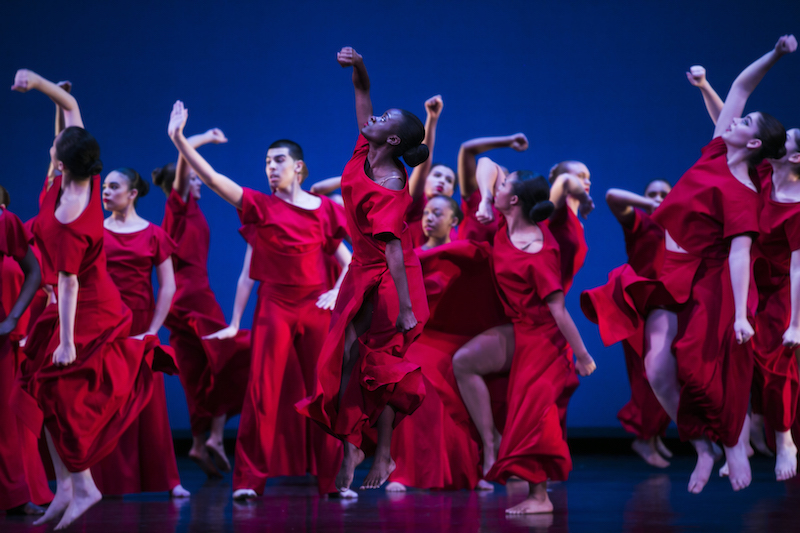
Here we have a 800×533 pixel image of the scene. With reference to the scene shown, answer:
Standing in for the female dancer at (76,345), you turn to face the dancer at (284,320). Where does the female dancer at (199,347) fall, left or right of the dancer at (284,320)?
left

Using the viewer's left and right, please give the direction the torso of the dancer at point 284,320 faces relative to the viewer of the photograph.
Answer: facing the viewer

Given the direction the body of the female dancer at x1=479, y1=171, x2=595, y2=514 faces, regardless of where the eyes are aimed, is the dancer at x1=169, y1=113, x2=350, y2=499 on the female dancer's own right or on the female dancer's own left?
on the female dancer's own right

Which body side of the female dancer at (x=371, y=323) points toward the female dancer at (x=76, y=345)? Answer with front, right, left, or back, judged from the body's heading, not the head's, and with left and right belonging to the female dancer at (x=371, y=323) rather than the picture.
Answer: right

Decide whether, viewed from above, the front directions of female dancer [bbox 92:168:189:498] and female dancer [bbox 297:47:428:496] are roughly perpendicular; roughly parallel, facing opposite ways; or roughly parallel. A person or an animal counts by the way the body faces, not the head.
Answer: roughly parallel

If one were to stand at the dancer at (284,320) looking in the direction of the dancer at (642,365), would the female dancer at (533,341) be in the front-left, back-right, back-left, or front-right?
front-right

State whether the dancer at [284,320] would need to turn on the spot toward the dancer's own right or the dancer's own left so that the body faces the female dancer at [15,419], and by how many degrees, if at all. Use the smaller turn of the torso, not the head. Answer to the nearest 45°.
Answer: approximately 90° to the dancer's own right

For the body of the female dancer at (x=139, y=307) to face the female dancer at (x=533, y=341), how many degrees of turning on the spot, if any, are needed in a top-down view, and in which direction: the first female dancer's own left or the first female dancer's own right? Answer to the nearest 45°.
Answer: approximately 90° to the first female dancer's own left

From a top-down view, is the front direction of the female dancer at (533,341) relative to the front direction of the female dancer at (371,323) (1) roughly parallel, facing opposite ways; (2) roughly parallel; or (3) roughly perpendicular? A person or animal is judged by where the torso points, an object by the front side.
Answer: roughly parallel

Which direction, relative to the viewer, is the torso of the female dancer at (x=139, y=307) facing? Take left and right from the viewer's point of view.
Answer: facing the viewer and to the left of the viewer

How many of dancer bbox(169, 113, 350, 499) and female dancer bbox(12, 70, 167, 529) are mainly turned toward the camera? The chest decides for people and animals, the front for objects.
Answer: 1

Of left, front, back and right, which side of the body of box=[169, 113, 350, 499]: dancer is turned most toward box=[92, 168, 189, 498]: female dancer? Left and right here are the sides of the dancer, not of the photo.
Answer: right

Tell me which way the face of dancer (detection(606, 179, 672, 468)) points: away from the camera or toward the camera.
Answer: toward the camera
